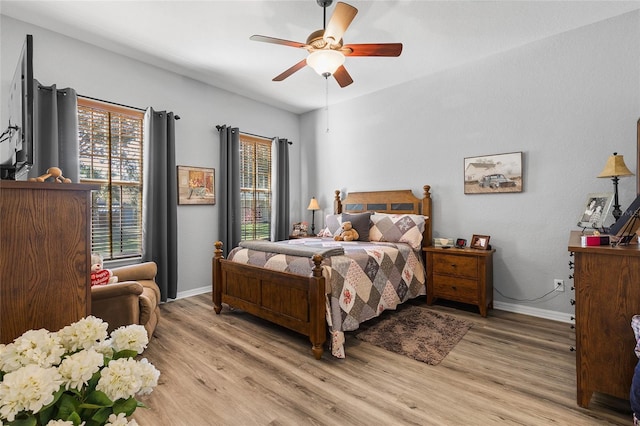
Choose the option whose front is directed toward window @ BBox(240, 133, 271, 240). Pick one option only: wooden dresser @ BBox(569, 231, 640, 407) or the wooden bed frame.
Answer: the wooden dresser

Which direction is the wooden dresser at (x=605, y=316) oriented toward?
to the viewer's left

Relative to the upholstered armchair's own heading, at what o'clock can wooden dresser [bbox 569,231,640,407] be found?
The wooden dresser is roughly at 12 o'clock from the upholstered armchair.

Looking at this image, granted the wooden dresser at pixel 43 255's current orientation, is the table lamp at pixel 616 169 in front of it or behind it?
in front

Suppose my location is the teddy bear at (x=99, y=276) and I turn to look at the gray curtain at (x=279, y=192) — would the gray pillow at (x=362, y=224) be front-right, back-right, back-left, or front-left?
front-right

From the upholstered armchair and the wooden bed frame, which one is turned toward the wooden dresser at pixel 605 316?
the upholstered armchair

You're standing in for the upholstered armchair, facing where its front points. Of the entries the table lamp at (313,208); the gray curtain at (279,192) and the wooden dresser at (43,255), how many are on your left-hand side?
2

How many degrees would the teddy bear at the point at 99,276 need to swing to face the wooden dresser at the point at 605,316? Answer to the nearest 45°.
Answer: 0° — it already faces it

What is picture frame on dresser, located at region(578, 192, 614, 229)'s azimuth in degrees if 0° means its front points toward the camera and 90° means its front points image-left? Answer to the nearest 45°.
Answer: approximately 45°

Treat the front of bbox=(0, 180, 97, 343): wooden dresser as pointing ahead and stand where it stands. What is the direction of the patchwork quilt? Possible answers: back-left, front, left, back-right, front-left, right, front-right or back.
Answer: front

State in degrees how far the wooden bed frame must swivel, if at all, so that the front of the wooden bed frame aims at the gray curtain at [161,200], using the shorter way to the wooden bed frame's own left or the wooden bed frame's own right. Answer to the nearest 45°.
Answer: approximately 90° to the wooden bed frame's own right

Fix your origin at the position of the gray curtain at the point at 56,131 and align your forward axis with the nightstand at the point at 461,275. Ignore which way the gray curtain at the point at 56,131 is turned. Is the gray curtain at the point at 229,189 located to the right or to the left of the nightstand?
left

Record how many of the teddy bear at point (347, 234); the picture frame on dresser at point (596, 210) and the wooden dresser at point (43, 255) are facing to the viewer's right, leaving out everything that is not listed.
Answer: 1

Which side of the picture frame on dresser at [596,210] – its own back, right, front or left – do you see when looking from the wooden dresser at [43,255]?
front

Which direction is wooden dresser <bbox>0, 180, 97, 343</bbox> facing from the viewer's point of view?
to the viewer's right

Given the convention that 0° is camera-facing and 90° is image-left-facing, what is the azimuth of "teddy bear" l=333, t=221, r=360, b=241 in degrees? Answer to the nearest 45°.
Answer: approximately 45°

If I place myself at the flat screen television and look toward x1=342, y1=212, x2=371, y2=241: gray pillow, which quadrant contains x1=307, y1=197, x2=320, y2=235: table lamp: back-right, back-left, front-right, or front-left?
front-left
